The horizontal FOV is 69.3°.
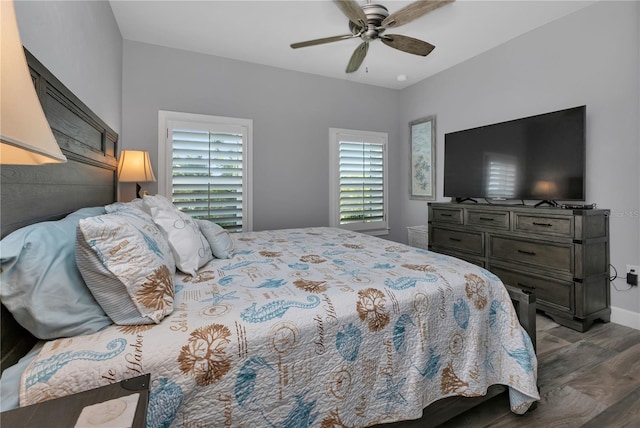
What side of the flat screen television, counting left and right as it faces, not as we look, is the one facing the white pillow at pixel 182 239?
front

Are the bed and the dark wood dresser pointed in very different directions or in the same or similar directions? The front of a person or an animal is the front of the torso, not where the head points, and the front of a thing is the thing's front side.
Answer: very different directions

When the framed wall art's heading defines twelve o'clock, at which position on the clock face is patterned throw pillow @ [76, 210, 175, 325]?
The patterned throw pillow is roughly at 11 o'clock from the framed wall art.

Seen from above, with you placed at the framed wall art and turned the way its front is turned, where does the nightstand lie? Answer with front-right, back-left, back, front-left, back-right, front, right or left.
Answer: front-left

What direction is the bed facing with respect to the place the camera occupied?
facing to the right of the viewer

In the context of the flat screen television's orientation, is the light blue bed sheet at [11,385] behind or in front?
in front

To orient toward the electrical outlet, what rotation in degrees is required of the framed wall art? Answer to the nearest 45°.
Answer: approximately 90° to its left

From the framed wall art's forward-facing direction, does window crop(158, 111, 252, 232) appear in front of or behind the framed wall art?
in front

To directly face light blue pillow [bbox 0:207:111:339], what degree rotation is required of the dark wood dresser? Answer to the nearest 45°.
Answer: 0° — it already faces it

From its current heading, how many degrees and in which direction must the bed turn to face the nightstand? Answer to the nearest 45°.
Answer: approximately 135° to its right
